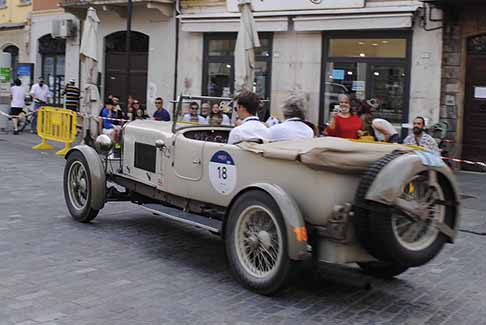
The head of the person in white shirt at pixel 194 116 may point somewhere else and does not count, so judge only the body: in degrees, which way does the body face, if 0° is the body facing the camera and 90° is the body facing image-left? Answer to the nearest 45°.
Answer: approximately 0°

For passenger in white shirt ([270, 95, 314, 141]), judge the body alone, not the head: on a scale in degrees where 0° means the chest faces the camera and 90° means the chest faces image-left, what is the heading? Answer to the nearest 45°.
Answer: approximately 135°

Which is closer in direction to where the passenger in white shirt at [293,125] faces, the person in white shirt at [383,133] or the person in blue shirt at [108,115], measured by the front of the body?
the person in blue shirt

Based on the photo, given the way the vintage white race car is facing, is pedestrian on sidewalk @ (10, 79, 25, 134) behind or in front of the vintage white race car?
in front

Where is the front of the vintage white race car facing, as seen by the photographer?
facing away from the viewer and to the left of the viewer

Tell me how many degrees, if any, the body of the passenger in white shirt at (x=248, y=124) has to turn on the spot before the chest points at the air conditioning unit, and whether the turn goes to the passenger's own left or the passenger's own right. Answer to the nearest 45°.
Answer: approximately 45° to the passenger's own right

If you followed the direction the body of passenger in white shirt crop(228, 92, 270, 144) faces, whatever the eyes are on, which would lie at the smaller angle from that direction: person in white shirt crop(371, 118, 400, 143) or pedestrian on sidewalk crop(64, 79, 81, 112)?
the pedestrian on sidewalk

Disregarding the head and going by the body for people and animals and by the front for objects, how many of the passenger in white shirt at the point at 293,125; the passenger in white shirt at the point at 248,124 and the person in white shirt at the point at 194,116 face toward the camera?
1

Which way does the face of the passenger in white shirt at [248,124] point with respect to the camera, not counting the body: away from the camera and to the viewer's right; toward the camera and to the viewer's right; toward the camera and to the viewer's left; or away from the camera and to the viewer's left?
away from the camera and to the viewer's left

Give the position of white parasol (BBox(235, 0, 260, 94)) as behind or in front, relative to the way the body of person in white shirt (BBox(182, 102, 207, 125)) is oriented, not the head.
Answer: behind

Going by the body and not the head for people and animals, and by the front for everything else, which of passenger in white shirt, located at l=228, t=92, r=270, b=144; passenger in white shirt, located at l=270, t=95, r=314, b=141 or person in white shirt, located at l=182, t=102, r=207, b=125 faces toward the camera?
the person in white shirt

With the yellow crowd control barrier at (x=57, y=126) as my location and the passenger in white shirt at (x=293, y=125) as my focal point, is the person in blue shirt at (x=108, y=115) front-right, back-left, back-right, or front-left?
front-left

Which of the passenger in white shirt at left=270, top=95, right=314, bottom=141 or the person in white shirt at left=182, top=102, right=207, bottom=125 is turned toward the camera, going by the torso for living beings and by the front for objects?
the person in white shirt
